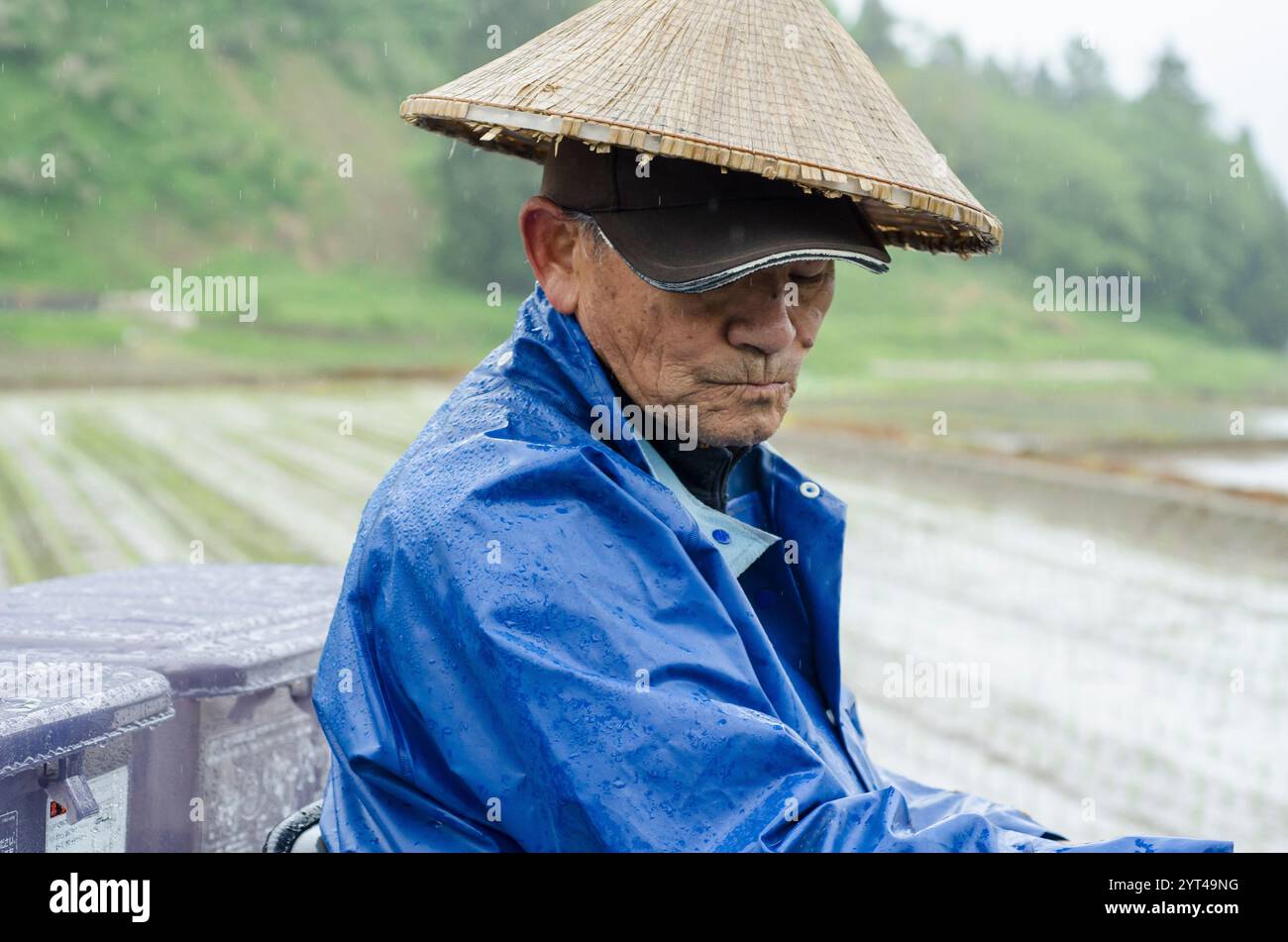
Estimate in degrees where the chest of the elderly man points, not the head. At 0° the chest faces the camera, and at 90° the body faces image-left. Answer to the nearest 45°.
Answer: approximately 315°

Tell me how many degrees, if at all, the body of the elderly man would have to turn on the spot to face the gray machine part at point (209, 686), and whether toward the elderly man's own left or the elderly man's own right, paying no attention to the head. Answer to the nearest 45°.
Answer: approximately 180°
